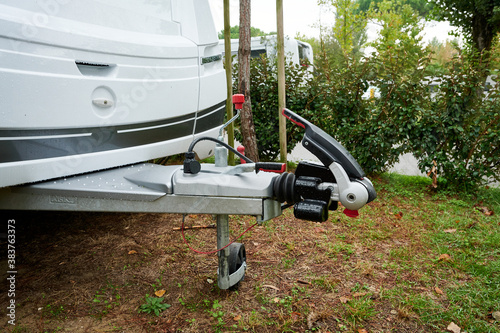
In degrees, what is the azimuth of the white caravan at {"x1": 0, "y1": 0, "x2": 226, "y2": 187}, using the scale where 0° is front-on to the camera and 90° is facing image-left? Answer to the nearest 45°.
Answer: approximately 315°

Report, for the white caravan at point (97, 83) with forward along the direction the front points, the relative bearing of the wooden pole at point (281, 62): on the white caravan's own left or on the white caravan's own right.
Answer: on the white caravan's own left
